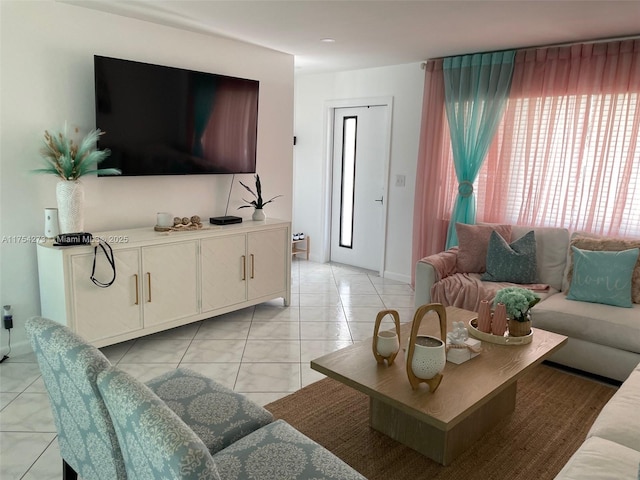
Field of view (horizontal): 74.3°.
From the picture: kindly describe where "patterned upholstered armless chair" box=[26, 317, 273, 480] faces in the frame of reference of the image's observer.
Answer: facing away from the viewer and to the right of the viewer

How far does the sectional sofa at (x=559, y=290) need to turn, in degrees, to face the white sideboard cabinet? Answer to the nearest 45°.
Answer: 0° — it already faces it

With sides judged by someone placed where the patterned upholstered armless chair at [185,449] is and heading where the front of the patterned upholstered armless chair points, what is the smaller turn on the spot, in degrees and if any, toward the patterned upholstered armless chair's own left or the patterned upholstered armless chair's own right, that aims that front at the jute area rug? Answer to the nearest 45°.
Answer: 0° — it already faces it

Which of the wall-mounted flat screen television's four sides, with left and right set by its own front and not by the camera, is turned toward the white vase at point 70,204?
right

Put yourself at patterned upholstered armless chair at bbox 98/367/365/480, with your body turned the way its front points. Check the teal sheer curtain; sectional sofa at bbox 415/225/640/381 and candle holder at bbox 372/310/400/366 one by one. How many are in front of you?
3

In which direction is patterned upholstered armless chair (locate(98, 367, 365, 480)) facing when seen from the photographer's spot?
facing away from the viewer and to the right of the viewer

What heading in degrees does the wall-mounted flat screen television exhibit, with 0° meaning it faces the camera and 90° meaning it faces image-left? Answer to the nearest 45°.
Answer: approximately 315°

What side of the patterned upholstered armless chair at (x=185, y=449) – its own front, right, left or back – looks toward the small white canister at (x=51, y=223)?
left
